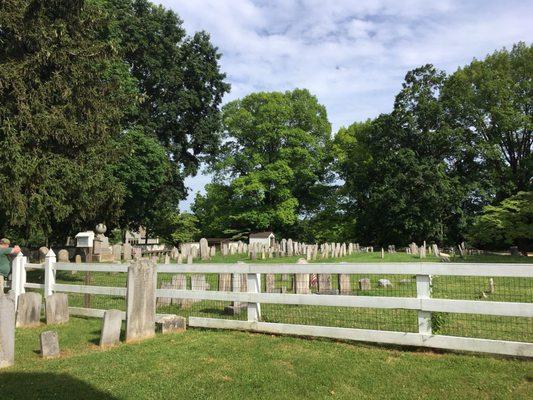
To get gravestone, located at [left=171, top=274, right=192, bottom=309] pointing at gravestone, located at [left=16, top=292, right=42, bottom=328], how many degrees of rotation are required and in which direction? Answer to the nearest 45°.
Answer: approximately 90° to its right

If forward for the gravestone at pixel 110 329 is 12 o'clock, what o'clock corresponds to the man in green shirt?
The man in green shirt is roughly at 5 o'clock from the gravestone.

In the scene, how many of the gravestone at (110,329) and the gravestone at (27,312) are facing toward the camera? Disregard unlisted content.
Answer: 2

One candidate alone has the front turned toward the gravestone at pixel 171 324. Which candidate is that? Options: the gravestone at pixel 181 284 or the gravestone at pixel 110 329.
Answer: the gravestone at pixel 181 284

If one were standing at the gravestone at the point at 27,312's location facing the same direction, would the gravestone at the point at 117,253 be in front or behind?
behind

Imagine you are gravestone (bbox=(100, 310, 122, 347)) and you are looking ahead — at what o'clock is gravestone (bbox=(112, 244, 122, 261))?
gravestone (bbox=(112, 244, 122, 261)) is roughly at 6 o'clock from gravestone (bbox=(100, 310, 122, 347)).

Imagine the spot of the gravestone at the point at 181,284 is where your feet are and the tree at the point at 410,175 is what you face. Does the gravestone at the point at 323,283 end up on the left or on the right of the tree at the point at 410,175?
right

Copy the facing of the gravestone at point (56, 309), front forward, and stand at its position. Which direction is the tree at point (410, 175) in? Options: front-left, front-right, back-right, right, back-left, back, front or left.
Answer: back-left
